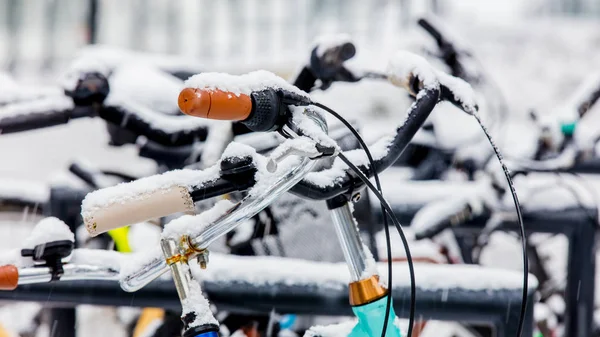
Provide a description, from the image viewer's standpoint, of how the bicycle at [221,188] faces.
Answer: facing the viewer and to the right of the viewer
